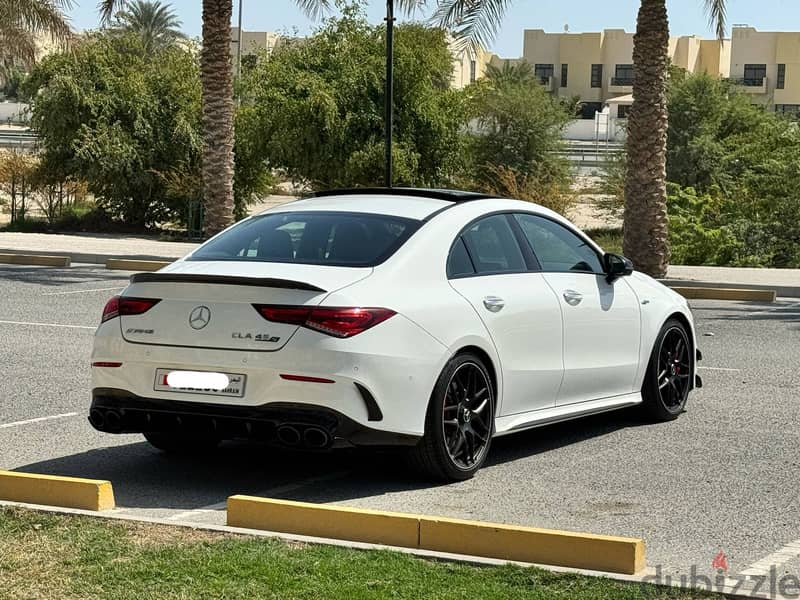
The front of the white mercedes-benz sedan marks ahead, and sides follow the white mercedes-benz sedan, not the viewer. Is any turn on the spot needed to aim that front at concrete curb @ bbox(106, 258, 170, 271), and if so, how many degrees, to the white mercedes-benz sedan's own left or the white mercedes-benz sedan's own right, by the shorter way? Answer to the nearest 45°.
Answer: approximately 45° to the white mercedes-benz sedan's own left

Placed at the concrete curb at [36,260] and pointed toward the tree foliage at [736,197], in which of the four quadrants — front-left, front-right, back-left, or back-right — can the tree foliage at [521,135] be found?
front-left

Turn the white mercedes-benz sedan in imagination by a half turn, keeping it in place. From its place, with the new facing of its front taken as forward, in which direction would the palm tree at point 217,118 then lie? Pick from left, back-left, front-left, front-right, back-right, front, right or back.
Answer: back-right

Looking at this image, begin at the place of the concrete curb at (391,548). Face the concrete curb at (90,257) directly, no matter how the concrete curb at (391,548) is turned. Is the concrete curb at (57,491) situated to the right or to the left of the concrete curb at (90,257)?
left

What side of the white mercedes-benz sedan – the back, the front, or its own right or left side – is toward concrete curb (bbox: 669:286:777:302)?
front

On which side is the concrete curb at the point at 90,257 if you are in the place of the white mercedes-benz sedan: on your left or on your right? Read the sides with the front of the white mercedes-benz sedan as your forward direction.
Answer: on your left

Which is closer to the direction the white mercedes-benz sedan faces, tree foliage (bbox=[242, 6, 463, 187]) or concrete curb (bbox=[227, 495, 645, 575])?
the tree foliage

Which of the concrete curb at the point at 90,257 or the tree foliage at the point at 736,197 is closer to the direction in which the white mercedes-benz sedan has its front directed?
the tree foliage

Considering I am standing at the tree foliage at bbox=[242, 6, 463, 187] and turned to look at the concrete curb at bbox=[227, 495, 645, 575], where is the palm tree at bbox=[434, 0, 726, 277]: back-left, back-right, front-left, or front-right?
front-left

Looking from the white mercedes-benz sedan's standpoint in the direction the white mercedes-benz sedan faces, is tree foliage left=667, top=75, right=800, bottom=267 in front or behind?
in front

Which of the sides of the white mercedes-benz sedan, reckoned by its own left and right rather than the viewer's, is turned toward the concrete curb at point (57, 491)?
back

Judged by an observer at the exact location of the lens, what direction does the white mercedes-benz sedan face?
facing away from the viewer and to the right of the viewer

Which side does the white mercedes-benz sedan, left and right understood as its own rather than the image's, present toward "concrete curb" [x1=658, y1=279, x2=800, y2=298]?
front

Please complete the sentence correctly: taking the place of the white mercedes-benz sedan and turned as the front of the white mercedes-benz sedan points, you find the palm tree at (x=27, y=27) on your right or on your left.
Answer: on your left
